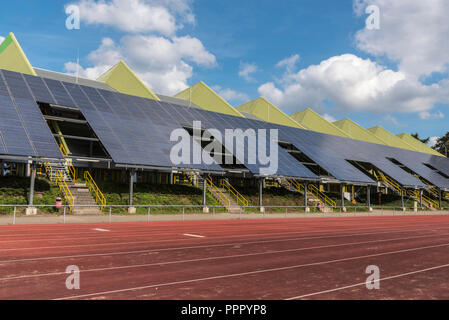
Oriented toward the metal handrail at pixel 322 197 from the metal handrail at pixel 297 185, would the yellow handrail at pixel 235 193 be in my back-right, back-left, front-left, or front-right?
back-right

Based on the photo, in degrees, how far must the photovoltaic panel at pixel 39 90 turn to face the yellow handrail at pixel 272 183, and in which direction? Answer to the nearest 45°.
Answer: approximately 45° to its left

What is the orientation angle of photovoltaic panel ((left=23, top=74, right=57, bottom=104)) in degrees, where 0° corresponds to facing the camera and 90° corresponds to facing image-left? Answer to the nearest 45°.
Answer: approximately 315°

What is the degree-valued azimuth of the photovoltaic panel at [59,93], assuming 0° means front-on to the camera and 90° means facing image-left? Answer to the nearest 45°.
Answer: approximately 315°
